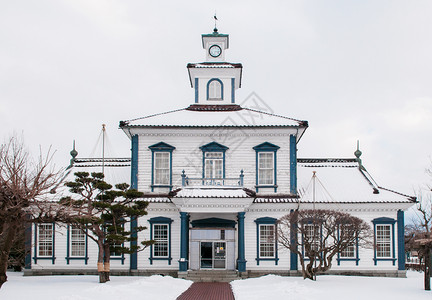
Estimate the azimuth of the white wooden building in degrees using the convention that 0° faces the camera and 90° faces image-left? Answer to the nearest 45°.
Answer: approximately 0°

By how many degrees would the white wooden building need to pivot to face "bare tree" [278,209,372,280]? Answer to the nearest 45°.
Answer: approximately 45° to its left
